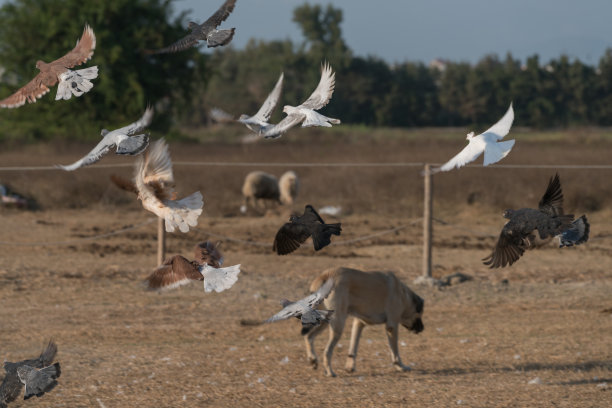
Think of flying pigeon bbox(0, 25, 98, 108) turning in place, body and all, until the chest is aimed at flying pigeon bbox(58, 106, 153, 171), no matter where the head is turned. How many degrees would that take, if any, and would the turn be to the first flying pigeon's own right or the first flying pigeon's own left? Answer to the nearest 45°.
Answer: approximately 135° to the first flying pigeon's own left

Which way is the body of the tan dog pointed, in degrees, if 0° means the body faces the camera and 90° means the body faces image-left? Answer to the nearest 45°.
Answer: approximately 270°

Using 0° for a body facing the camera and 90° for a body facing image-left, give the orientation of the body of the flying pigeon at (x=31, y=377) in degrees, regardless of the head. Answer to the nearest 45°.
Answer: approximately 135°

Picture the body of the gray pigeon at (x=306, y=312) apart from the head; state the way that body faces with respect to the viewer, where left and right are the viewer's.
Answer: facing away from the viewer and to the left of the viewer

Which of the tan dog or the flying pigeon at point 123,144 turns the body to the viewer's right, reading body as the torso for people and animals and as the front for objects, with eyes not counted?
the tan dog

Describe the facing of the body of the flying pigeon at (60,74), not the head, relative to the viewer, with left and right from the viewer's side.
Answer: facing away from the viewer and to the left of the viewer

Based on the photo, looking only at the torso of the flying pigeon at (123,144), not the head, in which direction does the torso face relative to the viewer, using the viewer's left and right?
facing away from the viewer and to the left of the viewer

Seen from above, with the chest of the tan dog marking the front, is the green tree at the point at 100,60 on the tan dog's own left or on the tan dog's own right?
on the tan dog's own left
